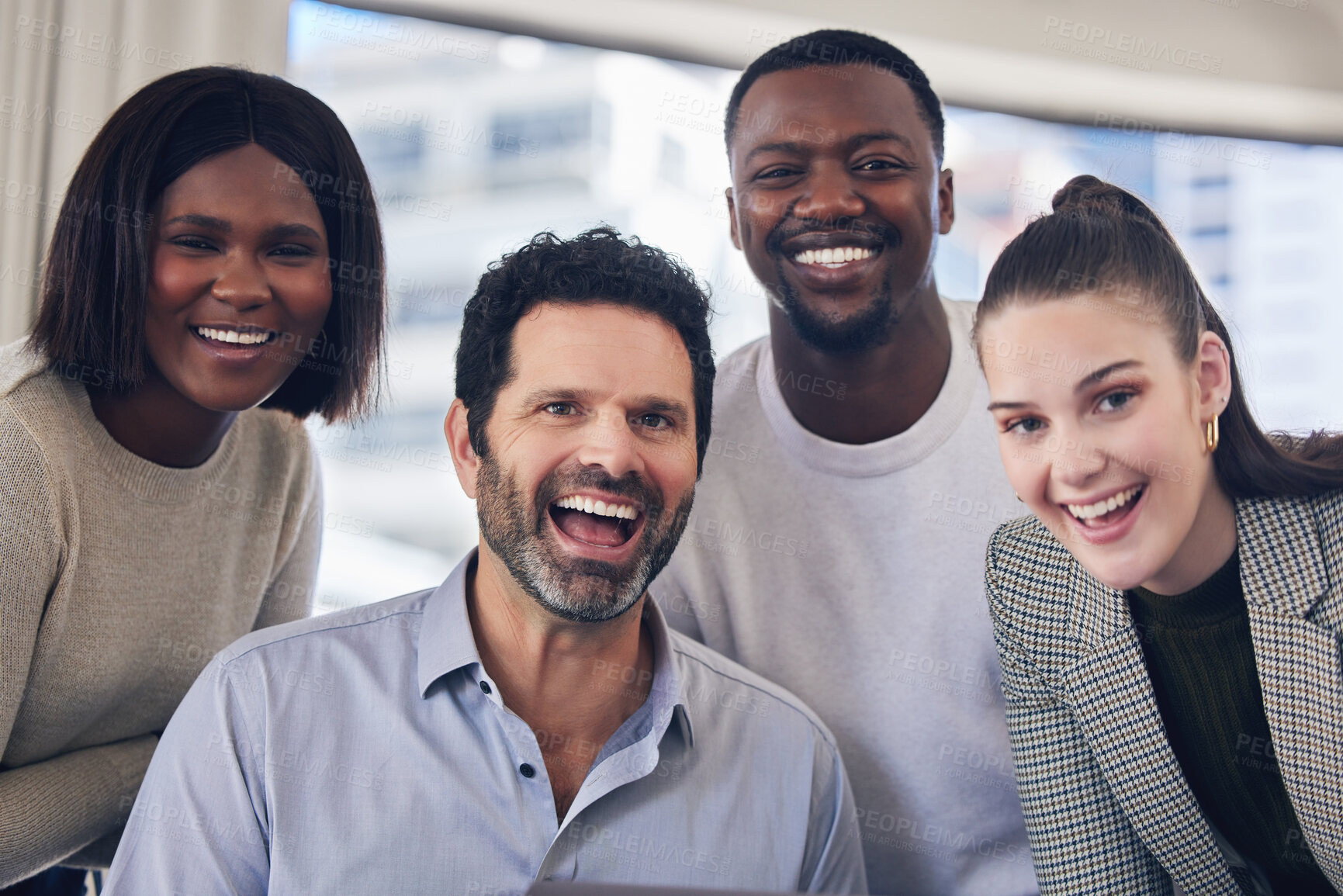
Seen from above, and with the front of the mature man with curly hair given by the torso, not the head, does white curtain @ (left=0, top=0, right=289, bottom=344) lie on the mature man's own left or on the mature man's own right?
on the mature man's own right

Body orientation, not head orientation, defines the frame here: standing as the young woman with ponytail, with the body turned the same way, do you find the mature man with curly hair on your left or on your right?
on your right

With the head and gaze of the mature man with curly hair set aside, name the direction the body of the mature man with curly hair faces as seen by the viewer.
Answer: toward the camera

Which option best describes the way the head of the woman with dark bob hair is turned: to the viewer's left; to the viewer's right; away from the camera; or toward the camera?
toward the camera

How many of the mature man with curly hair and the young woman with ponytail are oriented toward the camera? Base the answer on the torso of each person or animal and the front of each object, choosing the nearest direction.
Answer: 2

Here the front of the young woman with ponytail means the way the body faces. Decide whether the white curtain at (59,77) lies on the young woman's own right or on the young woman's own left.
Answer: on the young woman's own right

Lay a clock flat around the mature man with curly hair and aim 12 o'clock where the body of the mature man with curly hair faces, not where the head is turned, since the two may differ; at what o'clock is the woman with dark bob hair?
The woman with dark bob hair is roughly at 4 o'clock from the mature man with curly hair.

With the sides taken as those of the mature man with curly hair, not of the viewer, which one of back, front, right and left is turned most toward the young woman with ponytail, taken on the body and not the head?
left
